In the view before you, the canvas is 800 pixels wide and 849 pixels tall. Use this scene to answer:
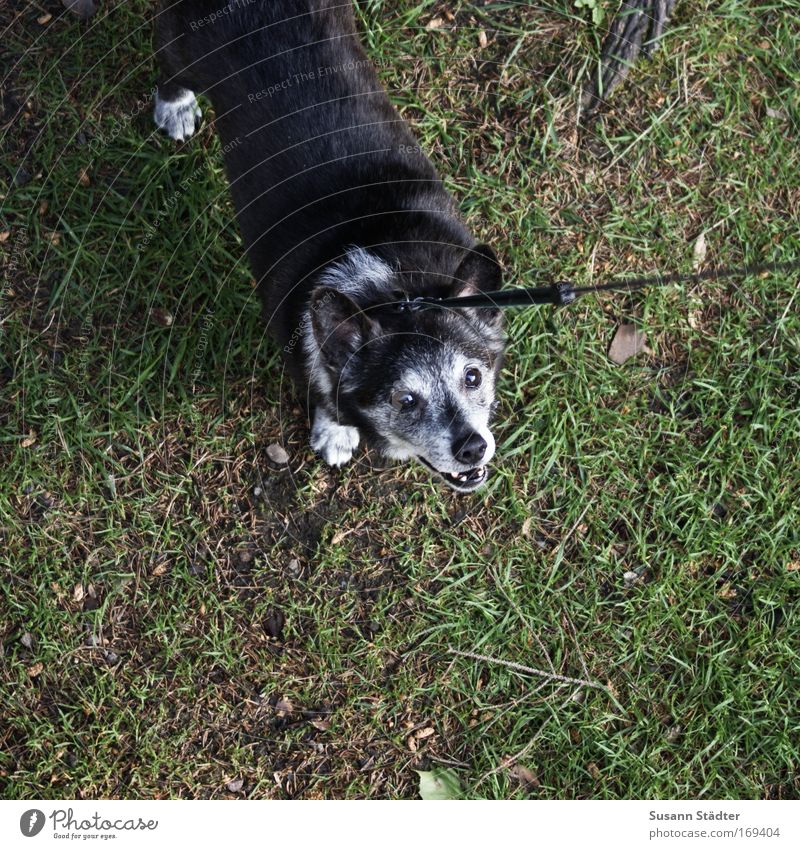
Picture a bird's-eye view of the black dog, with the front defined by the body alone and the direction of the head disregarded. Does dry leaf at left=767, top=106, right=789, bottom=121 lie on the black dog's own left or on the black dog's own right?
on the black dog's own left

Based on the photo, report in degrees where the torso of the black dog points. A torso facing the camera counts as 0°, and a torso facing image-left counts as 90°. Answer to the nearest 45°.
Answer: approximately 315°
